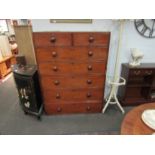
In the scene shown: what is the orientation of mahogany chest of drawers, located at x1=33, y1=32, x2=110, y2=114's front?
toward the camera

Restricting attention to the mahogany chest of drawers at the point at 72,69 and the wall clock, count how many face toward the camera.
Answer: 2

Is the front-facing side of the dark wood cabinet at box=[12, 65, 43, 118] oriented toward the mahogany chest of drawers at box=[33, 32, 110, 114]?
no

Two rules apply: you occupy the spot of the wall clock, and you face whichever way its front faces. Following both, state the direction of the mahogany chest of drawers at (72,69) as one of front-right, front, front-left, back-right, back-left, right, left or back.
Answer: front-right

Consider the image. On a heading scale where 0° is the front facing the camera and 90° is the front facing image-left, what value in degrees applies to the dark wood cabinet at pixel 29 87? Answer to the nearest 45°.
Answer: approximately 45°

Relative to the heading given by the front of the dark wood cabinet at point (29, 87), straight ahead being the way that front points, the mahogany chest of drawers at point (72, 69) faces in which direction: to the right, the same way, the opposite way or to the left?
the same way

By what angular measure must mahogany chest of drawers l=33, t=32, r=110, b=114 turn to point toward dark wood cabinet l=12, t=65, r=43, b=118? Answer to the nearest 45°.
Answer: approximately 90° to its right

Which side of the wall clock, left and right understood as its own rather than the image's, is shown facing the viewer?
front

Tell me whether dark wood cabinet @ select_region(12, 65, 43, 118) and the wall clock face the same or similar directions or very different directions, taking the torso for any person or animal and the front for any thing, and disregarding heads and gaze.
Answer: same or similar directions

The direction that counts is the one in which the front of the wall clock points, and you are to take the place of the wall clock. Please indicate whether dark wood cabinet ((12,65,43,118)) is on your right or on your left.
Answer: on your right

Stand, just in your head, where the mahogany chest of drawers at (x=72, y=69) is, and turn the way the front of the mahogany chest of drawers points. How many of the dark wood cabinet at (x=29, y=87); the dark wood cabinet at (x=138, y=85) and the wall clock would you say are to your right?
1
